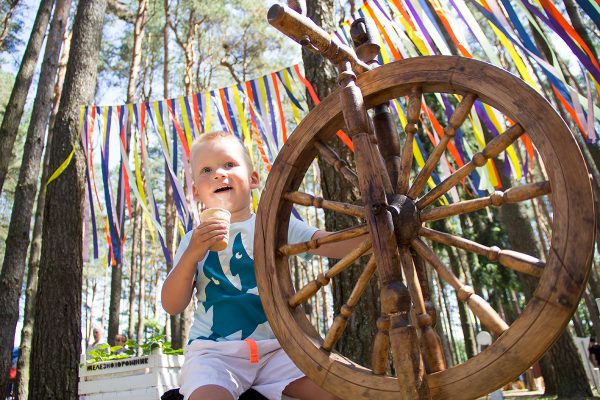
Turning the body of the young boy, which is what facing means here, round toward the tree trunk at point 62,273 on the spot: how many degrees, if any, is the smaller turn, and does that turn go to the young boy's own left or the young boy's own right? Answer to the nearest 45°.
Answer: approximately 135° to the young boy's own right

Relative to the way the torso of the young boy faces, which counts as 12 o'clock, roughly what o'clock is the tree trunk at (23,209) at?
The tree trunk is roughly at 5 o'clock from the young boy.

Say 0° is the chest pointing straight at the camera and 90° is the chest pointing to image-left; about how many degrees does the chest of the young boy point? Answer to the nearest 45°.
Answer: approximately 0°

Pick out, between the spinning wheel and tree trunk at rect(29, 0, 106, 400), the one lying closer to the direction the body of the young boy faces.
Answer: the spinning wheel

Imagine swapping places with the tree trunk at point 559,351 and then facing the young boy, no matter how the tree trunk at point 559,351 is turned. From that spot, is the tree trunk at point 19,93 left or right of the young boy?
right

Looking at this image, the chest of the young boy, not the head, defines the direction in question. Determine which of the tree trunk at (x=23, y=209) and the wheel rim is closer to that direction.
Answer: the wheel rim

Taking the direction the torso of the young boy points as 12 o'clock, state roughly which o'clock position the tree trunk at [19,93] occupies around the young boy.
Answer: The tree trunk is roughly at 5 o'clock from the young boy.

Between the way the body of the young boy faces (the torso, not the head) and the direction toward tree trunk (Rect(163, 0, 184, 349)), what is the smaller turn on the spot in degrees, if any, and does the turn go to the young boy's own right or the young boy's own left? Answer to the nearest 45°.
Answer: approximately 180°

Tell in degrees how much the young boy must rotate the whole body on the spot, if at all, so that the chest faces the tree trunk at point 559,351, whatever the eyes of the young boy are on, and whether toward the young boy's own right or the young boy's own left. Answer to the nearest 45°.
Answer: approximately 135° to the young boy's own left

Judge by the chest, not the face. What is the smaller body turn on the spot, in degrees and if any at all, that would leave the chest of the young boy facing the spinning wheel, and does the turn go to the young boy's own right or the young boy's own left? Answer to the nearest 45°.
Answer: approximately 45° to the young boy's own left
